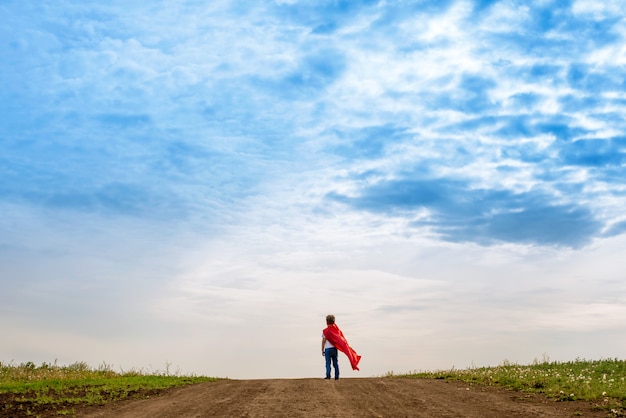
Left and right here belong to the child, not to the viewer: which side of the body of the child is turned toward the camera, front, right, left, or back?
back
